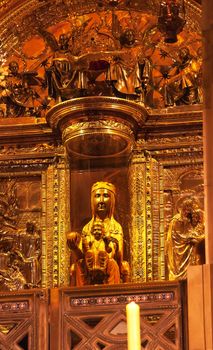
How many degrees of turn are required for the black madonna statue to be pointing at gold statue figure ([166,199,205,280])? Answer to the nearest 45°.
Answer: approximately 135° to its left

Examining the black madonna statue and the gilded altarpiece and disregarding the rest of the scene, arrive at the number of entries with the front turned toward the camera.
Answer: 2

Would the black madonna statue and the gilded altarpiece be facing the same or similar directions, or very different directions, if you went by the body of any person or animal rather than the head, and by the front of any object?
same or similar directions

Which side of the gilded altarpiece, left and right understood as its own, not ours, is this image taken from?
front

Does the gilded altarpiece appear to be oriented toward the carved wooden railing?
yes

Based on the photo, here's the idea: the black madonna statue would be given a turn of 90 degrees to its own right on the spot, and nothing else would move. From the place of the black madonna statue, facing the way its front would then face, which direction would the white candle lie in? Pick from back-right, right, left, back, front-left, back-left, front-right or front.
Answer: left

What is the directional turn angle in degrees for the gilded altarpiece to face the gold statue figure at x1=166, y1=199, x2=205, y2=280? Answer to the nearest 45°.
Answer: approximately 90° to its left

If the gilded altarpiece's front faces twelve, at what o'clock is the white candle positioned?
The white candle is roughly at 12 o'clock from the gilded altarpiece.

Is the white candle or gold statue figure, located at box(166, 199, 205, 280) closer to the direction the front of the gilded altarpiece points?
the white candle

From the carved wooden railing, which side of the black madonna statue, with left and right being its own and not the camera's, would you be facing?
front
